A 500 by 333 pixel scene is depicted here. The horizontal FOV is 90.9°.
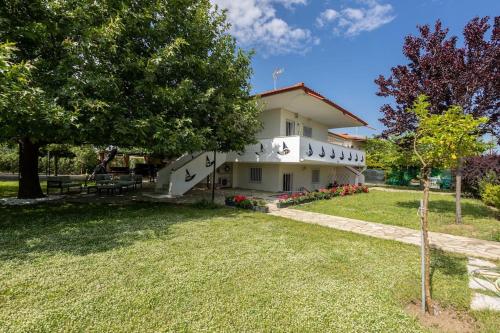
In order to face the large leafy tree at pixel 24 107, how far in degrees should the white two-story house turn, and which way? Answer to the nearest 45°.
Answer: approximately 90° to its right

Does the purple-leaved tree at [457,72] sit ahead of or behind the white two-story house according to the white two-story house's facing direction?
ahead

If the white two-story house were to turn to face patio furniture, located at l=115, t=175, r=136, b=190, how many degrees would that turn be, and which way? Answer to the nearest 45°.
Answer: approximately 135° to its right

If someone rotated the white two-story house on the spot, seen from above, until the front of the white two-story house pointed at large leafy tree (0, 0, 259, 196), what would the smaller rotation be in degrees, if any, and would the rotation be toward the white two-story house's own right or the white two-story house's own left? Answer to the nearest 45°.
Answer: approximately 90° to the white two-story house's own right

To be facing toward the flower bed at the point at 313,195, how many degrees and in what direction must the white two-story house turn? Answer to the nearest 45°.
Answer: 0° — it already faces it

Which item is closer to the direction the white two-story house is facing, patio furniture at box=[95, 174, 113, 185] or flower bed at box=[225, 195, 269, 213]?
the flower bed

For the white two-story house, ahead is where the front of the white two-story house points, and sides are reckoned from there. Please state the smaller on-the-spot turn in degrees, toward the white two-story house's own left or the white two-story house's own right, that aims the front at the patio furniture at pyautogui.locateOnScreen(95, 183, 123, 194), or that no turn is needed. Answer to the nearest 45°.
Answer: approximately 135° to the white two-story house's own right

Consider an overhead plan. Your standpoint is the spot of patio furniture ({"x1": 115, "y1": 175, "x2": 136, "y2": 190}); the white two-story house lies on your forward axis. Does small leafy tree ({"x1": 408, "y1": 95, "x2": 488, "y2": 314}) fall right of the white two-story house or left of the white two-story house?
right

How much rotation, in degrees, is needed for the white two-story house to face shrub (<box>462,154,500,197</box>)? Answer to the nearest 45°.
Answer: approximately 45° to its left

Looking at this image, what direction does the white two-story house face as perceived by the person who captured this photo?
facing the viewer and to the right of the viewer
